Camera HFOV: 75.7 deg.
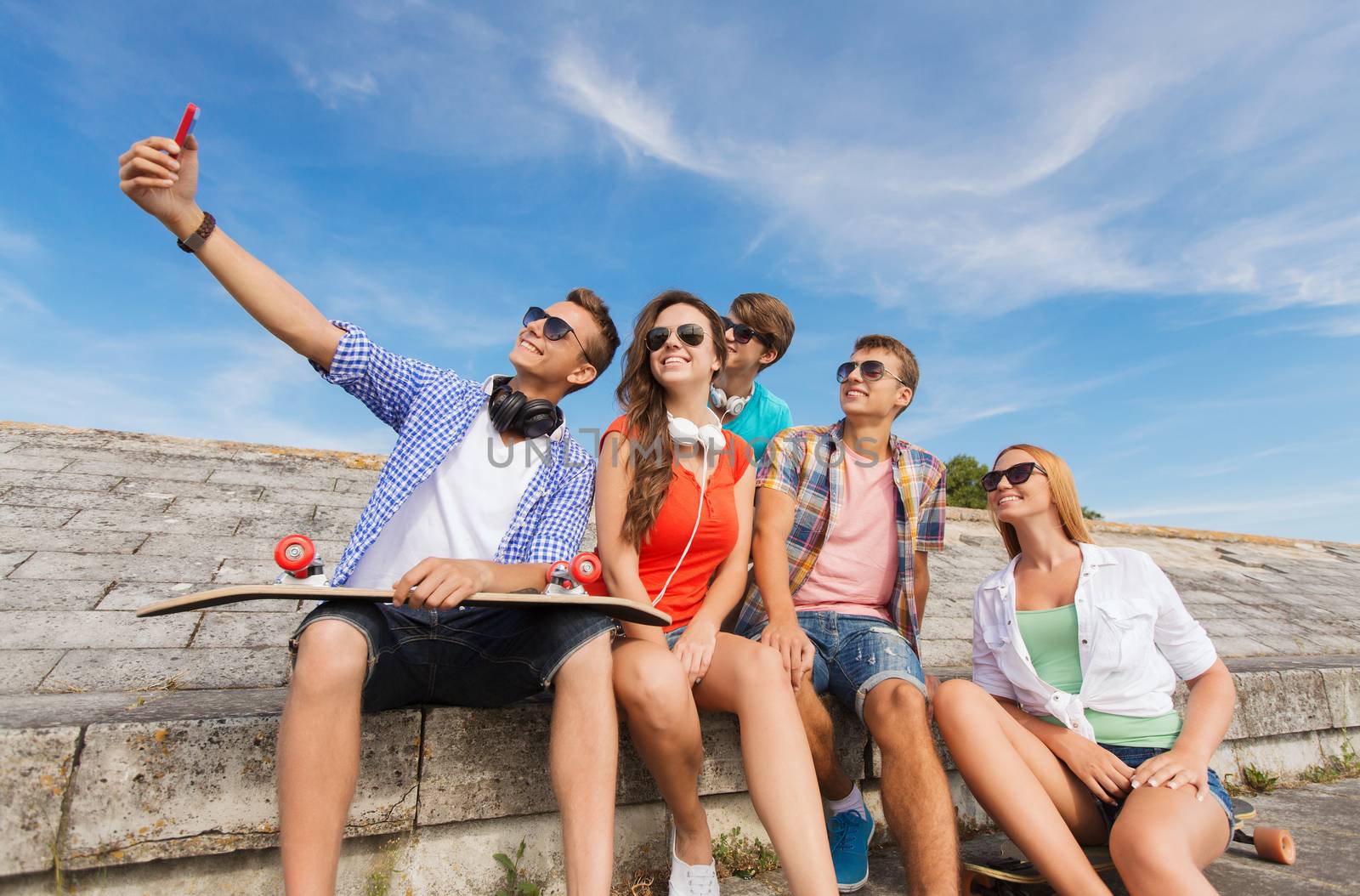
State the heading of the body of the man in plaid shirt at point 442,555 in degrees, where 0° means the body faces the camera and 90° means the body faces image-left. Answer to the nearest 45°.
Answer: approximately 0°

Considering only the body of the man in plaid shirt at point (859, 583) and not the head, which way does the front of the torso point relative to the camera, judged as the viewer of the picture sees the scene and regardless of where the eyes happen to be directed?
toward the camera

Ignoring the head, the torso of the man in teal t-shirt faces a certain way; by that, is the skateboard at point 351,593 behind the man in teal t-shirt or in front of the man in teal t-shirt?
in front

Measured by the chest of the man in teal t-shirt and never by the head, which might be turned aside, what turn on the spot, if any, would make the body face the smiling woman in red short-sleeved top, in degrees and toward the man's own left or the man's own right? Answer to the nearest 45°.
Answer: approximately 45° to the man's own left

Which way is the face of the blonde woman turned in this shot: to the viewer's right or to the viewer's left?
to the viewer's left

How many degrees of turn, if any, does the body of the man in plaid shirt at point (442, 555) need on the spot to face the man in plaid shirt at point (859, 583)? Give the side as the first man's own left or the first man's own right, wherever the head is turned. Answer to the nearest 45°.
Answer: approximately 90° to the first man's own left

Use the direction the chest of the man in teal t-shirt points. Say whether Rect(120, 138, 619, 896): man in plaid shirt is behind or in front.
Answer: in front

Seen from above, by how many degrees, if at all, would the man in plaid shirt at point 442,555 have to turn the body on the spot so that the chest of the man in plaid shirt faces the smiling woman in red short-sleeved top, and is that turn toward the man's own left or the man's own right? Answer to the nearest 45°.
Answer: approximately 90° to the man's own left

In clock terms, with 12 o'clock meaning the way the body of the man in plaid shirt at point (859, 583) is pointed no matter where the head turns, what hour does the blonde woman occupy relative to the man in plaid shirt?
The blonde woman is roughly at 10 o'clock from the man in plaid shirt.

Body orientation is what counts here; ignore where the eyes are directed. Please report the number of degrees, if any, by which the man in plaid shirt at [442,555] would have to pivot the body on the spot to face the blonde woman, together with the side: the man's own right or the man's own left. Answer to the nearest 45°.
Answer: approximately 90° to the man's own left

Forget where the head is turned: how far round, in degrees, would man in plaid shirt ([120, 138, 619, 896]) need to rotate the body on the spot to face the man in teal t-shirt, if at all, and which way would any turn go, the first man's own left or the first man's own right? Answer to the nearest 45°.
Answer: approximately 135° to the first man's own left

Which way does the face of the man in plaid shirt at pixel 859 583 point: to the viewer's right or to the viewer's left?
to the viewer's left

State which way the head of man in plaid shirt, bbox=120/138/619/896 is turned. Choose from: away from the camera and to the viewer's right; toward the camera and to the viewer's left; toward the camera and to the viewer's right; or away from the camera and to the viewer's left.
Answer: toward the camera and to the viewer's left

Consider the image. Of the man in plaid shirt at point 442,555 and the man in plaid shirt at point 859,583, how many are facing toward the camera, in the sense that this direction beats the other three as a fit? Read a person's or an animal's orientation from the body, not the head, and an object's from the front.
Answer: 2
